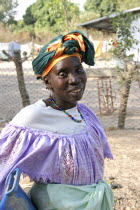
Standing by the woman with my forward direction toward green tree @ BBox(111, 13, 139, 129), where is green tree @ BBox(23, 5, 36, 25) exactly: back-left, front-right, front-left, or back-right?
front-left

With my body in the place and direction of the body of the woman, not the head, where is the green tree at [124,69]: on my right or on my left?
on my left

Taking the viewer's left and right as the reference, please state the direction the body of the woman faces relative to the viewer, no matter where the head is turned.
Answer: facing the viewer and to the right of the viewer

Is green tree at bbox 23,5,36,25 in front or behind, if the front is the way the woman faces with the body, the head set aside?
behind

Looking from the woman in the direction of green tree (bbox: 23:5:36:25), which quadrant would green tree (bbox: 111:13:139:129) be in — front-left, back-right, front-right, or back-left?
front-right
